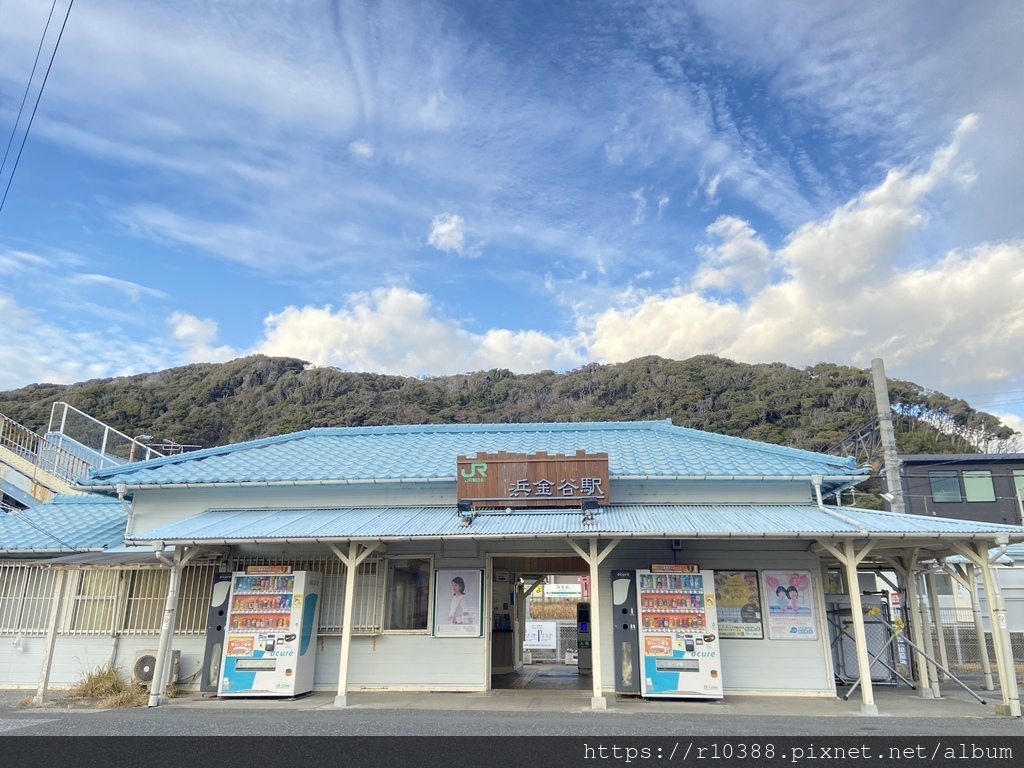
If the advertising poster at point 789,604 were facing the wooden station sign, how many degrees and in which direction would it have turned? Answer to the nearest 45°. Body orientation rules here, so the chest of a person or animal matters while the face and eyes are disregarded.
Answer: approximately 45° to its right

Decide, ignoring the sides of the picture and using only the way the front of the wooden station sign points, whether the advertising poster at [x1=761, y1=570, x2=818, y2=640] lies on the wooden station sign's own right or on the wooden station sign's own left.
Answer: on the wooden station sign's own left

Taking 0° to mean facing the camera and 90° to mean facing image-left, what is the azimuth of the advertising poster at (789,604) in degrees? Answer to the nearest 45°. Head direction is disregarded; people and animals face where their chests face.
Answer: approximately 0°

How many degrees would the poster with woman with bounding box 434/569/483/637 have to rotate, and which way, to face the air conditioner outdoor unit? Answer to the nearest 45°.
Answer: approximately 90° to its right

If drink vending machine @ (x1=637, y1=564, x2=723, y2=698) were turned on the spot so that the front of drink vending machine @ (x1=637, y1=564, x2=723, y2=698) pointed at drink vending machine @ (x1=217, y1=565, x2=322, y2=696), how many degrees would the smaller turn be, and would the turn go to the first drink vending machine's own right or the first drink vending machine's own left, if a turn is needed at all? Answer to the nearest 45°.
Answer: approximately 90° to the first drink vending machine's own right

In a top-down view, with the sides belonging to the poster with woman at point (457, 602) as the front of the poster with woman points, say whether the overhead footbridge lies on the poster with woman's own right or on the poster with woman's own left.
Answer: on the poster with woman's own right

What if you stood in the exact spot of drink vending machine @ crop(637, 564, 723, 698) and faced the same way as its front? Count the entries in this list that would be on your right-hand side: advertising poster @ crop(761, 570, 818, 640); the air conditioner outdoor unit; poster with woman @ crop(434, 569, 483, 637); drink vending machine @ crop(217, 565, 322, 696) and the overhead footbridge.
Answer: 4

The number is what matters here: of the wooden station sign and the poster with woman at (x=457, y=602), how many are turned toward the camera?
2

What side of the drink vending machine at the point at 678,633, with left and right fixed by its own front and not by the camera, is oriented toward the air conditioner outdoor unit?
right
